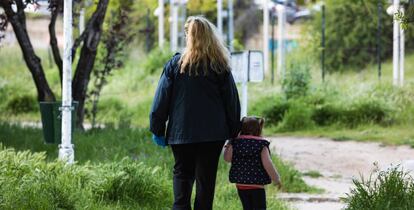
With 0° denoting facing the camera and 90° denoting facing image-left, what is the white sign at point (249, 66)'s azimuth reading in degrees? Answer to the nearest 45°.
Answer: approximately 0°

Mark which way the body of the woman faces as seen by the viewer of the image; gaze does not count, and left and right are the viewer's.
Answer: facing away from the viewer

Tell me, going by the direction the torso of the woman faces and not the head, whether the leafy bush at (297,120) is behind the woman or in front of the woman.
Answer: in front

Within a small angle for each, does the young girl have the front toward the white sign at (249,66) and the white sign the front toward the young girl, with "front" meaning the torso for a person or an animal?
yes

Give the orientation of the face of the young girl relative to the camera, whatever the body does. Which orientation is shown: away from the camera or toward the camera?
away from the camera

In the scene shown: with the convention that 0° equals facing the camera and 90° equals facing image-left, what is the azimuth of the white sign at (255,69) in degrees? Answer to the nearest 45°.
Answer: approximately 0°

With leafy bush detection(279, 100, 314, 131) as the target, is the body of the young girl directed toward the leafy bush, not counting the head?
yes

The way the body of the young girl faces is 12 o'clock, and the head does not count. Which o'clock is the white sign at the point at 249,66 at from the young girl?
The white sign is roughly at 12 o'clock from the young girl.

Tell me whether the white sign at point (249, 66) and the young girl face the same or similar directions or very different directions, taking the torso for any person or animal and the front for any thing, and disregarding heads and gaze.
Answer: very different directions

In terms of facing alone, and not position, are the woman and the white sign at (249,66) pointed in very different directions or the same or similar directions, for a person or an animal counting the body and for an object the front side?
very different directions

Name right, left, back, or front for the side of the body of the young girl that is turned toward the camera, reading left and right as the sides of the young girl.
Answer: back
